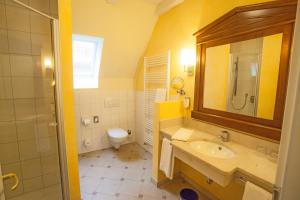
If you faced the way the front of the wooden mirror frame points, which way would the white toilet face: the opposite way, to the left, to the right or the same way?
to the left

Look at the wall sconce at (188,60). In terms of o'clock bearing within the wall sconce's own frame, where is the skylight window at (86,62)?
The skylight window is roughly at 2 o'clock from the wall sconce.

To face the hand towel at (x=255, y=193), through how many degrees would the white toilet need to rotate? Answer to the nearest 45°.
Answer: approximately 45° to its left

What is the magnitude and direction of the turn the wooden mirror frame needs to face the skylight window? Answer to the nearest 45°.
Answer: approximately 45° to its right

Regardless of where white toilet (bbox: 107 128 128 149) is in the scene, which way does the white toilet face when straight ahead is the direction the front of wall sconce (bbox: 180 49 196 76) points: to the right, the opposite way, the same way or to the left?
to the left

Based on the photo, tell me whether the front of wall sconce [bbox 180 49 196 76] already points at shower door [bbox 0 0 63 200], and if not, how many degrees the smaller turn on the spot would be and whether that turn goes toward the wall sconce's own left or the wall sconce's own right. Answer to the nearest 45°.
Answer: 0° — it already faces it

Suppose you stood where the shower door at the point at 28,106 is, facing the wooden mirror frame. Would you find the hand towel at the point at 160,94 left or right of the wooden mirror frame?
left

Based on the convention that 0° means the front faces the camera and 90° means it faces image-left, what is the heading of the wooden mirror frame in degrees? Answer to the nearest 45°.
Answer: approximately 45°

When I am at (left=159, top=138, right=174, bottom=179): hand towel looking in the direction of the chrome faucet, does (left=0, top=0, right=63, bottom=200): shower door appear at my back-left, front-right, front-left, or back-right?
back-right

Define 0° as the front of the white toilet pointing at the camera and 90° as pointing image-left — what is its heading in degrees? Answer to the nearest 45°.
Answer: approximately 0°

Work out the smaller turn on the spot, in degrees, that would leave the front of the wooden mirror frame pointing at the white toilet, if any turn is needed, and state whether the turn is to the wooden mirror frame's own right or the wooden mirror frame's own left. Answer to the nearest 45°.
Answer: approximately 45° to the wooden mirror frame's own right
